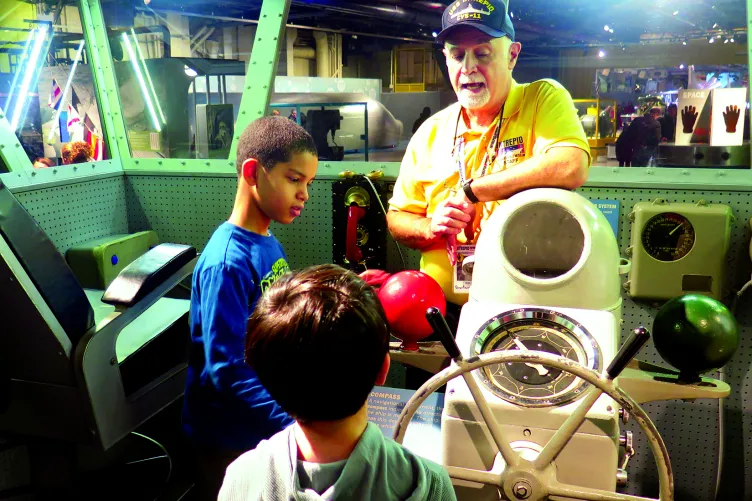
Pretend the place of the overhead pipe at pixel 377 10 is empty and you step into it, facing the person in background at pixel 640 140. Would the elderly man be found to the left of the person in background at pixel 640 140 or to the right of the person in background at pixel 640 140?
right

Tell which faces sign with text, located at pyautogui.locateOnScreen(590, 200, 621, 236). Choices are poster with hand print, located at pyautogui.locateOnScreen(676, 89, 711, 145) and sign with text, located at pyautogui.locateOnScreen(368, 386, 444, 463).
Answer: the poster with hand print

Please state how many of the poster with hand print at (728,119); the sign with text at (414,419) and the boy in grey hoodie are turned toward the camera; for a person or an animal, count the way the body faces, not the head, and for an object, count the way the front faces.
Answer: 2

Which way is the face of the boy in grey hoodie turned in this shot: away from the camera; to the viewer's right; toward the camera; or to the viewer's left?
away from the camera

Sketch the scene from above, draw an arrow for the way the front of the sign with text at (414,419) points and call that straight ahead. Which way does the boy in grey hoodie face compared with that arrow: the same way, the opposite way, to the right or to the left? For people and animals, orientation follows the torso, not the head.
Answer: the opposite way
